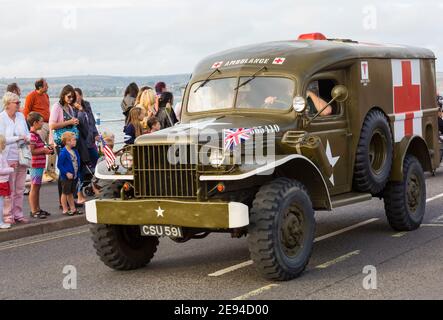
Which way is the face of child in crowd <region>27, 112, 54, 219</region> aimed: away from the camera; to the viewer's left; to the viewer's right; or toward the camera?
to the viewer's right

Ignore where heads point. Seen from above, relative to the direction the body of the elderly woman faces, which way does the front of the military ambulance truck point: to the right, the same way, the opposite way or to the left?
to the right

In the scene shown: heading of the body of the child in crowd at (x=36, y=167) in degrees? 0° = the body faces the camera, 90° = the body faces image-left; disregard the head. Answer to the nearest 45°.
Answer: approximately 270°

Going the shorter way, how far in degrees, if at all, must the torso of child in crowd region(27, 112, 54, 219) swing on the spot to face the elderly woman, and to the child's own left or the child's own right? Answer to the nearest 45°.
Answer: approximately 135° to the child's own right

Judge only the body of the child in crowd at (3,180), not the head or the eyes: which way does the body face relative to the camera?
to the viewer's right

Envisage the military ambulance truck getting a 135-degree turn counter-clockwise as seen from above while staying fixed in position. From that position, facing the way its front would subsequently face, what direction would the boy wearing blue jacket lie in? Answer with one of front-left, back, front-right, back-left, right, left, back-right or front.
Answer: back-left

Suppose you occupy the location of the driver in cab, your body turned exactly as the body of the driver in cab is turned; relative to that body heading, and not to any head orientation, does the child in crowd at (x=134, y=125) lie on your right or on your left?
on your right

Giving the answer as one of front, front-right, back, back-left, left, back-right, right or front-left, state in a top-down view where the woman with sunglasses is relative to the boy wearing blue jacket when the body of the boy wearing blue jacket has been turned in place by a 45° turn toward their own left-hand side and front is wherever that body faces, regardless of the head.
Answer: left

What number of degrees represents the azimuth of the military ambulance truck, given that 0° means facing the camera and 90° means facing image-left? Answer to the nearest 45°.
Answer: approximately 45°
